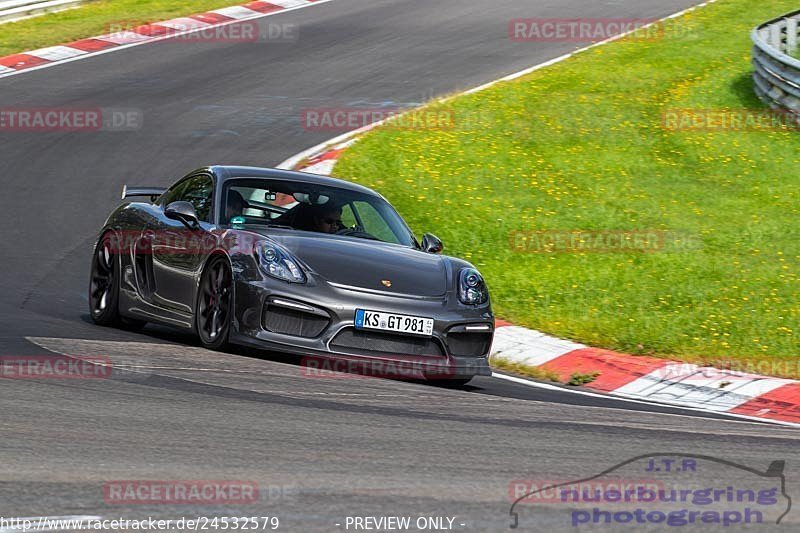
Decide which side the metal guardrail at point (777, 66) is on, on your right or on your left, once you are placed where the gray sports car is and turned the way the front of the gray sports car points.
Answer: on your left

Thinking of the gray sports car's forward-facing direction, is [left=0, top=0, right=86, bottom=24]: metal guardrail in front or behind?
behind

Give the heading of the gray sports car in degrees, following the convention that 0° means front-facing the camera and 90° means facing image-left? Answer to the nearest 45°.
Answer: approximately 315°
